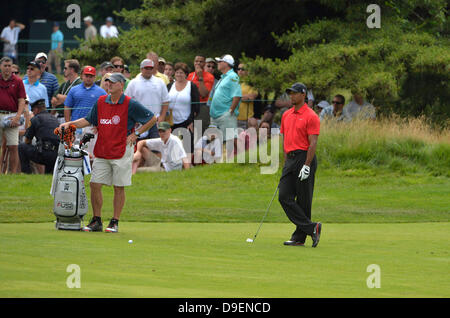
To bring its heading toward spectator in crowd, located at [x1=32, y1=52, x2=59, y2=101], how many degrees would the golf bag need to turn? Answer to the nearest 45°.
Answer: approximately 180°

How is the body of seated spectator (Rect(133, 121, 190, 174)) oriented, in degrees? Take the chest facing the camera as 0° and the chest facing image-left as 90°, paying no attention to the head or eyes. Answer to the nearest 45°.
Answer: approximately 45°

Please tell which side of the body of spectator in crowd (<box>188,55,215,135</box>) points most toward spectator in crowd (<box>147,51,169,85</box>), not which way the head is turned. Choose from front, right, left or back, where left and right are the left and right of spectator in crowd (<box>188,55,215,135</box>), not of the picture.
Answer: right

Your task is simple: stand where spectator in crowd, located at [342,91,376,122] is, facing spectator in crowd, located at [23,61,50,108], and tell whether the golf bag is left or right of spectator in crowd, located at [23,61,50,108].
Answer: left

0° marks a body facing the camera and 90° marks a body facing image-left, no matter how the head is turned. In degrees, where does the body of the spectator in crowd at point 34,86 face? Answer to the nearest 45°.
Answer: approximately 45°

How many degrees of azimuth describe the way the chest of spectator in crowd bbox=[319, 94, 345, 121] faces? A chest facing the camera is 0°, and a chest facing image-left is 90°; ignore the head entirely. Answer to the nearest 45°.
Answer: approximately 45°

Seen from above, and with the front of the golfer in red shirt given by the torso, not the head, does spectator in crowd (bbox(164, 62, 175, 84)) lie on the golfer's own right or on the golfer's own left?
on the golfer's own right

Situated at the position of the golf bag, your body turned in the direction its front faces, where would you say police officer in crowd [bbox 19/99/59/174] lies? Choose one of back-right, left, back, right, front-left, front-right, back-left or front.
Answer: back

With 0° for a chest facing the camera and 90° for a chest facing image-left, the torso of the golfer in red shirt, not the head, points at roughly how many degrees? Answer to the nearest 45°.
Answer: approximately 45°

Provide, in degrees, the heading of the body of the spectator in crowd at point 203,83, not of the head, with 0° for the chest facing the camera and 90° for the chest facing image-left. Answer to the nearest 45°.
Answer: approximately 0°

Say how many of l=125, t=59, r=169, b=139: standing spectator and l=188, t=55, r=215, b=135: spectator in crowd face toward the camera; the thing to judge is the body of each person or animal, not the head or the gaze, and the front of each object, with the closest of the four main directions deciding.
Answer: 2

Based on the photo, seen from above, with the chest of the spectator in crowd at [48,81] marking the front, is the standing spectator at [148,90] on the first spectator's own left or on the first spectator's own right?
on the first spectator's own left
